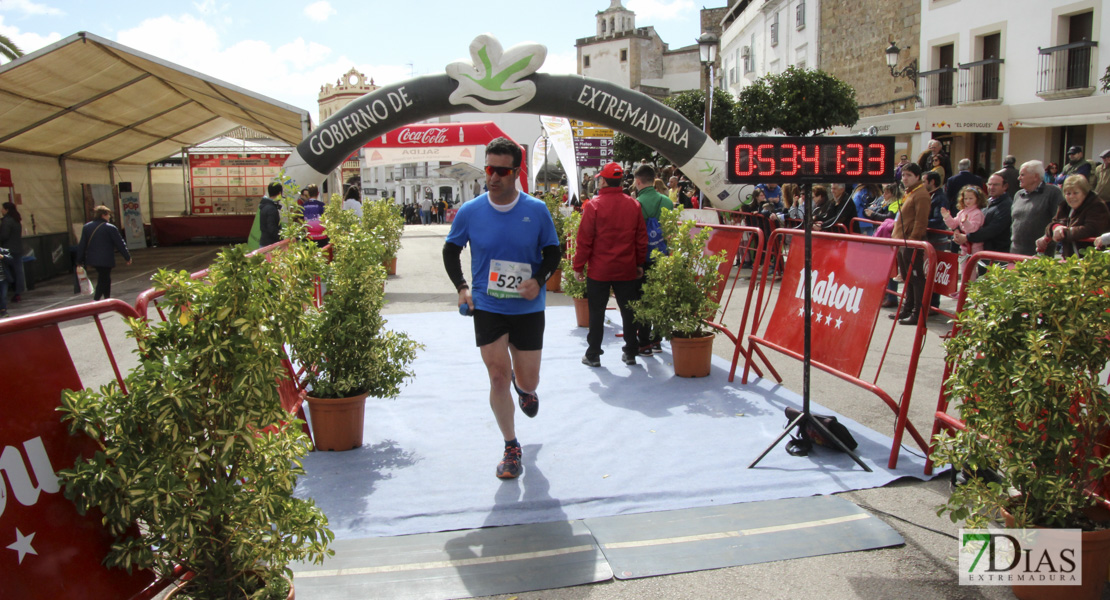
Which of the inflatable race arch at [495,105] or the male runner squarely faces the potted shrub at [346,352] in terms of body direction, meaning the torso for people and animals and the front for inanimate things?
the inflatable race arch

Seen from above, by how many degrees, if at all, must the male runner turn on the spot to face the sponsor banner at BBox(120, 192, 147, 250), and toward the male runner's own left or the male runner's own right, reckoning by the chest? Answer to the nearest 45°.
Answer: approximately 135° to the male runner's own right

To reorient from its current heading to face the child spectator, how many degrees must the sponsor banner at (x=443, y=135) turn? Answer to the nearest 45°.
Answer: approximately 45° to its left

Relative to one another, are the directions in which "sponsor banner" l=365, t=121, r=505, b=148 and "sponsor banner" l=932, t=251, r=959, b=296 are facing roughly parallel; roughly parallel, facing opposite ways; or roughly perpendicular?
roughly perpendicular

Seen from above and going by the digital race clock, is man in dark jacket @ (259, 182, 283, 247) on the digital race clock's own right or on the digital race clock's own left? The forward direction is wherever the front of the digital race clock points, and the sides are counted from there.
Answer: on the digital race clock's own right

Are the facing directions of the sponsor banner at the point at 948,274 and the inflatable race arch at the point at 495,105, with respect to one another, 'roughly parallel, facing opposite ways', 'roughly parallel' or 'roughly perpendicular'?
roughly perpendicular

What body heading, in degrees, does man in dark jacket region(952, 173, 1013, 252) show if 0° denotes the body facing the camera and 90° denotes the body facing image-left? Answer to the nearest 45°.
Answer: approximately 90°
